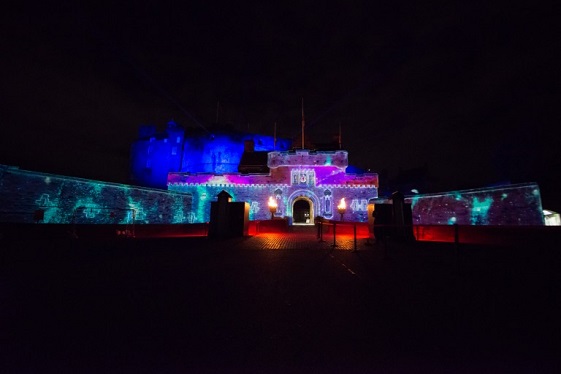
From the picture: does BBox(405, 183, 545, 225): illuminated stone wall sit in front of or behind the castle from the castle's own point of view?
in front

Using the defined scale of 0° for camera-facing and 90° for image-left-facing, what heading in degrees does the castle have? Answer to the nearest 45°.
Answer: approximately 0°

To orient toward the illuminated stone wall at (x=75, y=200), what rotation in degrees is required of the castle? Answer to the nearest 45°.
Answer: approximately 45° to its right
